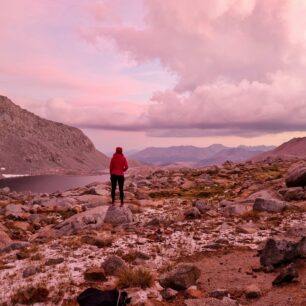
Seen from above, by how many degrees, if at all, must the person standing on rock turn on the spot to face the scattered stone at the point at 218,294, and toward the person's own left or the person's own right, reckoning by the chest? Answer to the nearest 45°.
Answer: approximately 180°

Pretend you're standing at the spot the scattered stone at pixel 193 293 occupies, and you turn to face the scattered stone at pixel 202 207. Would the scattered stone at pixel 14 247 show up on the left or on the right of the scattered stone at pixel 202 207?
left

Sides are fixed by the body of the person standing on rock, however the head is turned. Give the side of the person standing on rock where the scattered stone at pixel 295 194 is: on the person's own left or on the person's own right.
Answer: on the person's own right

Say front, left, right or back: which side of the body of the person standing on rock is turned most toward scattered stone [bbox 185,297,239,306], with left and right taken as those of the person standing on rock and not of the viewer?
back

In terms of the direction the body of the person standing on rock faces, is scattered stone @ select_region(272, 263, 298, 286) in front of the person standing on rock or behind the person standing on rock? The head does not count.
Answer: behind

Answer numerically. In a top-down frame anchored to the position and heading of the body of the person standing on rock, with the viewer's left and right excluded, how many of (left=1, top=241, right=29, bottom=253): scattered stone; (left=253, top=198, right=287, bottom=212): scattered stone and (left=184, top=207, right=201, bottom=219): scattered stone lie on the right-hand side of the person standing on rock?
2

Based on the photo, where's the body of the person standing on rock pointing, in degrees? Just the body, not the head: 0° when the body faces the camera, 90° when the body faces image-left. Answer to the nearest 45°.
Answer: approximately 180°

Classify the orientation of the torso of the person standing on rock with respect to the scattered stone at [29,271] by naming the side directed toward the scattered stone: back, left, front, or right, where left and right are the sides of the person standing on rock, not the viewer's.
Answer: back

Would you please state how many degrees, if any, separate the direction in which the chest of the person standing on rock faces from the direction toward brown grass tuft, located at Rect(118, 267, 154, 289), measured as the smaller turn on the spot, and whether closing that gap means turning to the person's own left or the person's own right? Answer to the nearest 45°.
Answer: approximately 180°

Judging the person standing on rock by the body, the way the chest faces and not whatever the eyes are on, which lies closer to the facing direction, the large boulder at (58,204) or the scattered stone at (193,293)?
the large boulder

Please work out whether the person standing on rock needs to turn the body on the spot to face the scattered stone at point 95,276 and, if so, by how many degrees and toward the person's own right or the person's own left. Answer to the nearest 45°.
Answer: approximately 180°
